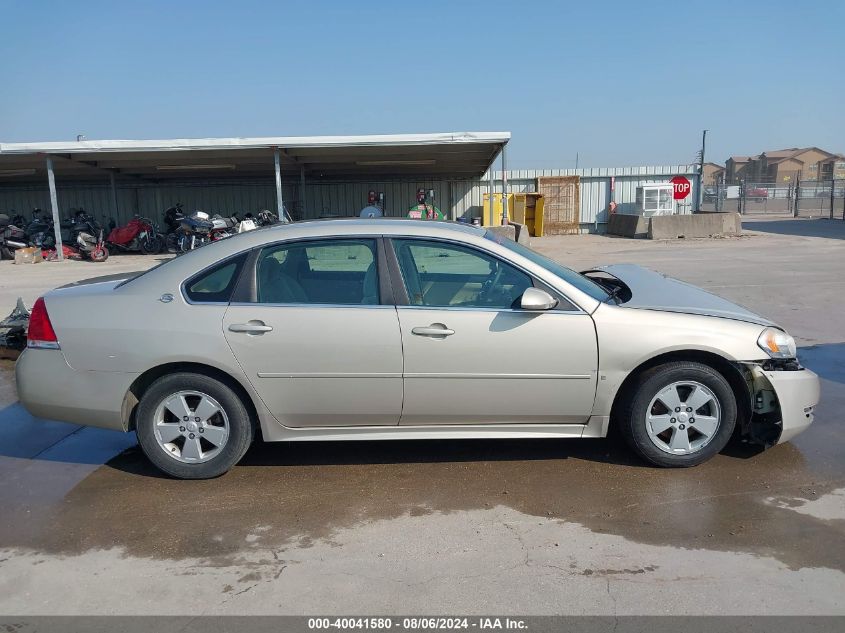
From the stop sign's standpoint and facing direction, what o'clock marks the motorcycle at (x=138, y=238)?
The motorcycle is roughly at 2 o'clock from the stop sign.

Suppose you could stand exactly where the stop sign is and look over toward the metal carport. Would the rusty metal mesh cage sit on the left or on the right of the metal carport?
right

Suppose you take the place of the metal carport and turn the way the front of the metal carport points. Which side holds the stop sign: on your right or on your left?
on your left

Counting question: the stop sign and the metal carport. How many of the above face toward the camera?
2

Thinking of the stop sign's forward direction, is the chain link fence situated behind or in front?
behind

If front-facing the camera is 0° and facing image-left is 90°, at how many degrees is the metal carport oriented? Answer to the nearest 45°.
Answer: approximately 0°

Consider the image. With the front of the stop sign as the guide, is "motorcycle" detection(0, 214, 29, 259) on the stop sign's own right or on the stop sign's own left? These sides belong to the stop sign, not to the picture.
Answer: on the stop sign's own right

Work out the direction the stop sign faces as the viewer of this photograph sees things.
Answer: facing the viewer

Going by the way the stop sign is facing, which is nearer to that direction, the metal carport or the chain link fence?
the metal carport
